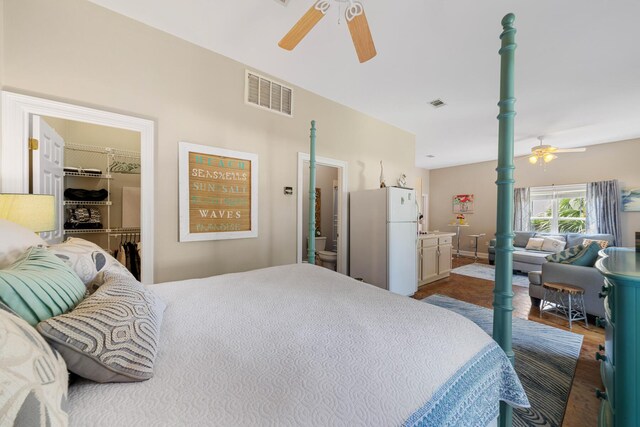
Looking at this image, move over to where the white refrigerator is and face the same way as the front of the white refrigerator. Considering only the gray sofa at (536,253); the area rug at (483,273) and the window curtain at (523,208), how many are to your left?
3

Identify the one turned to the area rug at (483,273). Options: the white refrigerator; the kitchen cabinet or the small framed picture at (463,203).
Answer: the small framed picture

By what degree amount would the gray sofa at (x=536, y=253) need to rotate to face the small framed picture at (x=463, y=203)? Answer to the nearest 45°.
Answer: approximately 135° to its right

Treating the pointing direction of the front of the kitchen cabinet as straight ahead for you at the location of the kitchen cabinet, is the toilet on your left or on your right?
on your right

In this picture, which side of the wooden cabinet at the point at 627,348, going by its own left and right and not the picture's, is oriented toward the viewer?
left

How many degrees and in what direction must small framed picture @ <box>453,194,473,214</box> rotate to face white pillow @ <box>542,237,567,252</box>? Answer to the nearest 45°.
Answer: approximately 45° to its left

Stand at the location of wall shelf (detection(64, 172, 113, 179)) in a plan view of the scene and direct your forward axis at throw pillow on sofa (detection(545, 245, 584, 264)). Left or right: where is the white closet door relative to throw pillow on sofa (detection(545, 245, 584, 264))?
right

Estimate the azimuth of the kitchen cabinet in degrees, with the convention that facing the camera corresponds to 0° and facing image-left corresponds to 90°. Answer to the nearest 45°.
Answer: approximately 315°
